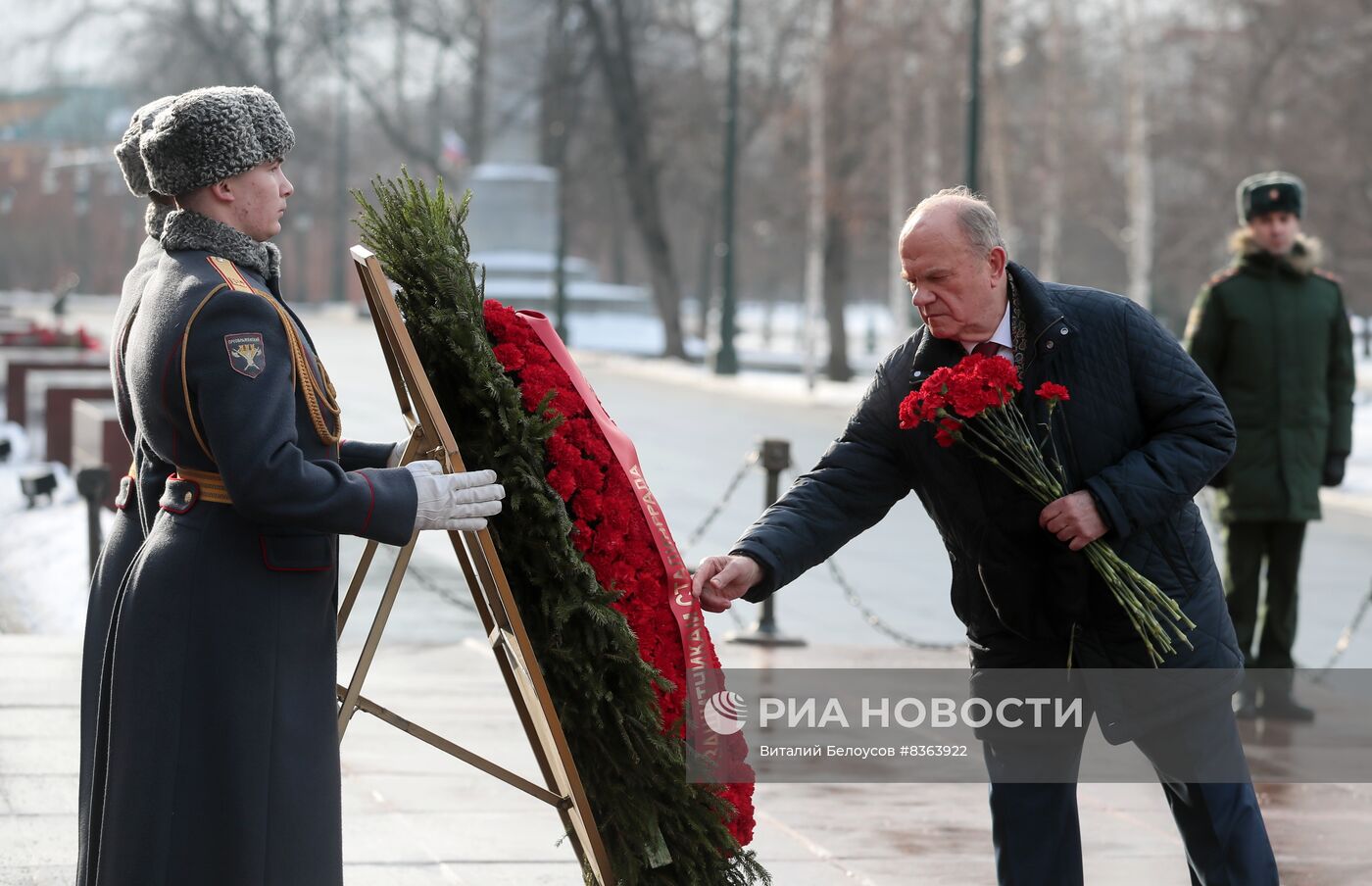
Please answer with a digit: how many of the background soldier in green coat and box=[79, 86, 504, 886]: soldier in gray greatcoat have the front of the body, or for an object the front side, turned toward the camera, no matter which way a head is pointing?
1

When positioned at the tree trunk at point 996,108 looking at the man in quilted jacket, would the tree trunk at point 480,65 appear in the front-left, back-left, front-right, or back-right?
back-right

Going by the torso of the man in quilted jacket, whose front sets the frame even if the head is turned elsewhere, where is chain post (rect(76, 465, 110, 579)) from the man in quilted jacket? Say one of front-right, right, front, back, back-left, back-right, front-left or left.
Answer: right

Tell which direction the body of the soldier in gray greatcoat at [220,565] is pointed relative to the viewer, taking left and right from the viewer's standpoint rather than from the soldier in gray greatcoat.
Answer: facing to the right of the viewer

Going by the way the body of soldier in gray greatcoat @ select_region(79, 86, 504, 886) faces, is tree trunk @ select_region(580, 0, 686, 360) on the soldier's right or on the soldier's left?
on the soldier's left

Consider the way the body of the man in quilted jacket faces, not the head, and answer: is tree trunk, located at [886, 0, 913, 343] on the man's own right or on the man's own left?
on the man's own right

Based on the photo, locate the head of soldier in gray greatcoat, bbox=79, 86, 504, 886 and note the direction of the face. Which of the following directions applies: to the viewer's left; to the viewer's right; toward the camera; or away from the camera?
to the viewer's right

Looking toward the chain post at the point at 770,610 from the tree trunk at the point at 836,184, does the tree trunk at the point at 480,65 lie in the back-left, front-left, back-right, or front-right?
back-right
